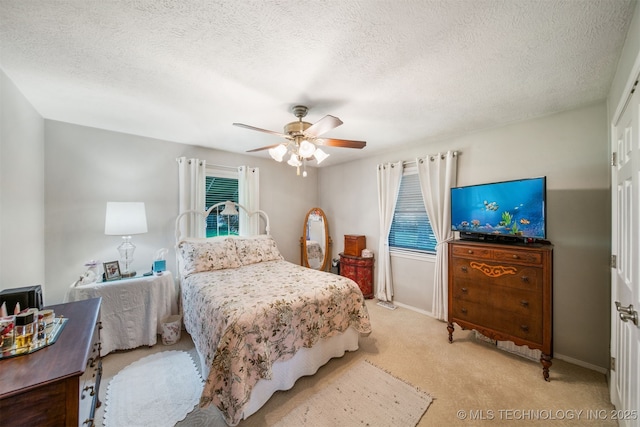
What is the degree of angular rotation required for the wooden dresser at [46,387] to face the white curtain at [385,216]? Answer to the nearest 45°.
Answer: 0° — it already faces it

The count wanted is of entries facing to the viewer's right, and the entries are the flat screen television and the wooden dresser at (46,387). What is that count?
1

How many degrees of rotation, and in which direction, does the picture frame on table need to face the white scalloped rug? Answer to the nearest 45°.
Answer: approximately 45° to its right

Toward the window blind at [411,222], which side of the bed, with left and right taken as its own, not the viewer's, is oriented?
left

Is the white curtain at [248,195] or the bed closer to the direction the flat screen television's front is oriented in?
the bed

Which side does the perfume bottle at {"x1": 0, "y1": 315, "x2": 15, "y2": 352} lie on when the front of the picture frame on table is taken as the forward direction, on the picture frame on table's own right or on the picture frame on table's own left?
on the picture frame on table's own right

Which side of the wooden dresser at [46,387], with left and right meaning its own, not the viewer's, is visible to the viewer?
right

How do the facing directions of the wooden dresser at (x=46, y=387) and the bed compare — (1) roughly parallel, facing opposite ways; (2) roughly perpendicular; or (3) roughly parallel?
roughly perpendicular

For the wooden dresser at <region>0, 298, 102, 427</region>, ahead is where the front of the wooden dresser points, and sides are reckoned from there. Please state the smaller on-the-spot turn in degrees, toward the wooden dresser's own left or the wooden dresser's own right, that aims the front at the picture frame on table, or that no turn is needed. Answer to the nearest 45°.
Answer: approximately 90° to the wooden dresser's own left

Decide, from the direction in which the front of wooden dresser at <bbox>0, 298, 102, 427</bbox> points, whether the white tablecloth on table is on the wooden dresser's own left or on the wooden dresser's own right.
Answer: on the wooden dresser's own left

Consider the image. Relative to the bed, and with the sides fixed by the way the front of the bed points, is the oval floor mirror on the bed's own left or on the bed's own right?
on the bed's own left

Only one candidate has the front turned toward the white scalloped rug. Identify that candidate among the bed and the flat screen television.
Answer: the flat screen television

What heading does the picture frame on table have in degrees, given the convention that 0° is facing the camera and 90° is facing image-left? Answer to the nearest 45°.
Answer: approximately 315°

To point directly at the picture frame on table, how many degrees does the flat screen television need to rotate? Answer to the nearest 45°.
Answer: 0° — it already faces it
